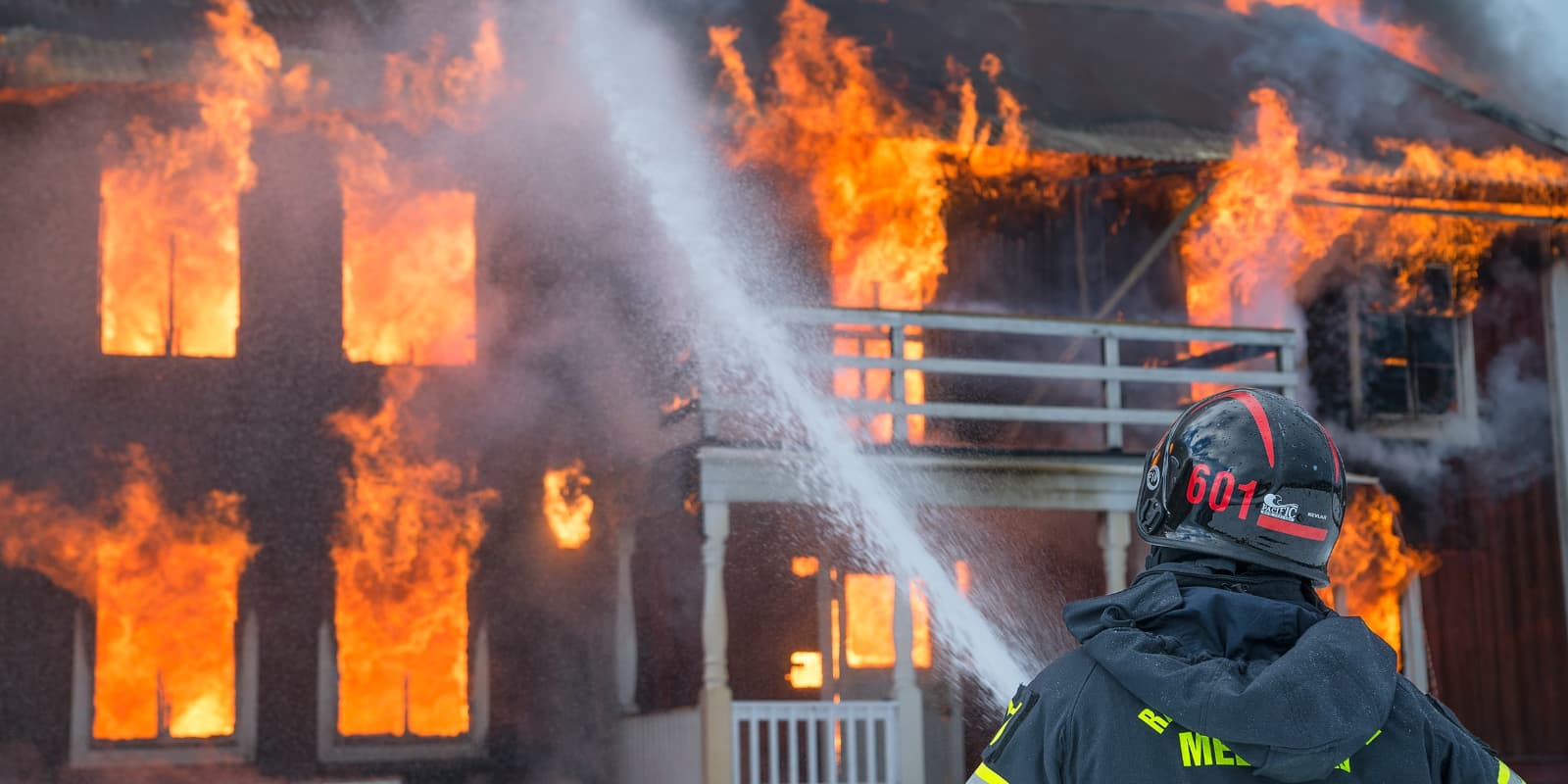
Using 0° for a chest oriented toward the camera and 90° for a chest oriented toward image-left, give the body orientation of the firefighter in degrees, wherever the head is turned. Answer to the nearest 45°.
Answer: approximately 180°

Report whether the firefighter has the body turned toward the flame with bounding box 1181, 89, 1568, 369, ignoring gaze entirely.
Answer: yes

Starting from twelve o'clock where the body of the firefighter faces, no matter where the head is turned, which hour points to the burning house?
The burning house is roughly at 11 o'clock from the firefighter.

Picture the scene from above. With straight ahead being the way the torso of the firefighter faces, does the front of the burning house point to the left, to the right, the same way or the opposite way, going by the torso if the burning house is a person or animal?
the opposite way

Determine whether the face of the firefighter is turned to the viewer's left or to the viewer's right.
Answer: to the viewer's left

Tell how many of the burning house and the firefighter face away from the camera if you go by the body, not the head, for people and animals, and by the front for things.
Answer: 1

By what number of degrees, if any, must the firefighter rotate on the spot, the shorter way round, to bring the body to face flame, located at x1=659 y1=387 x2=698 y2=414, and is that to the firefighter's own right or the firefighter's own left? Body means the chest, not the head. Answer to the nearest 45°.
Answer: approximately 45° to the firefighter's own left

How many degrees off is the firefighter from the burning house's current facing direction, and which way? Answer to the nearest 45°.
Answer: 0° — it already faces them

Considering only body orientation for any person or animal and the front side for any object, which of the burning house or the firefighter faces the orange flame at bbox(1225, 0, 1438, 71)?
the firefighter

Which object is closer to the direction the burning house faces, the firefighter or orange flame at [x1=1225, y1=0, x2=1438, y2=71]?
the firefighter
